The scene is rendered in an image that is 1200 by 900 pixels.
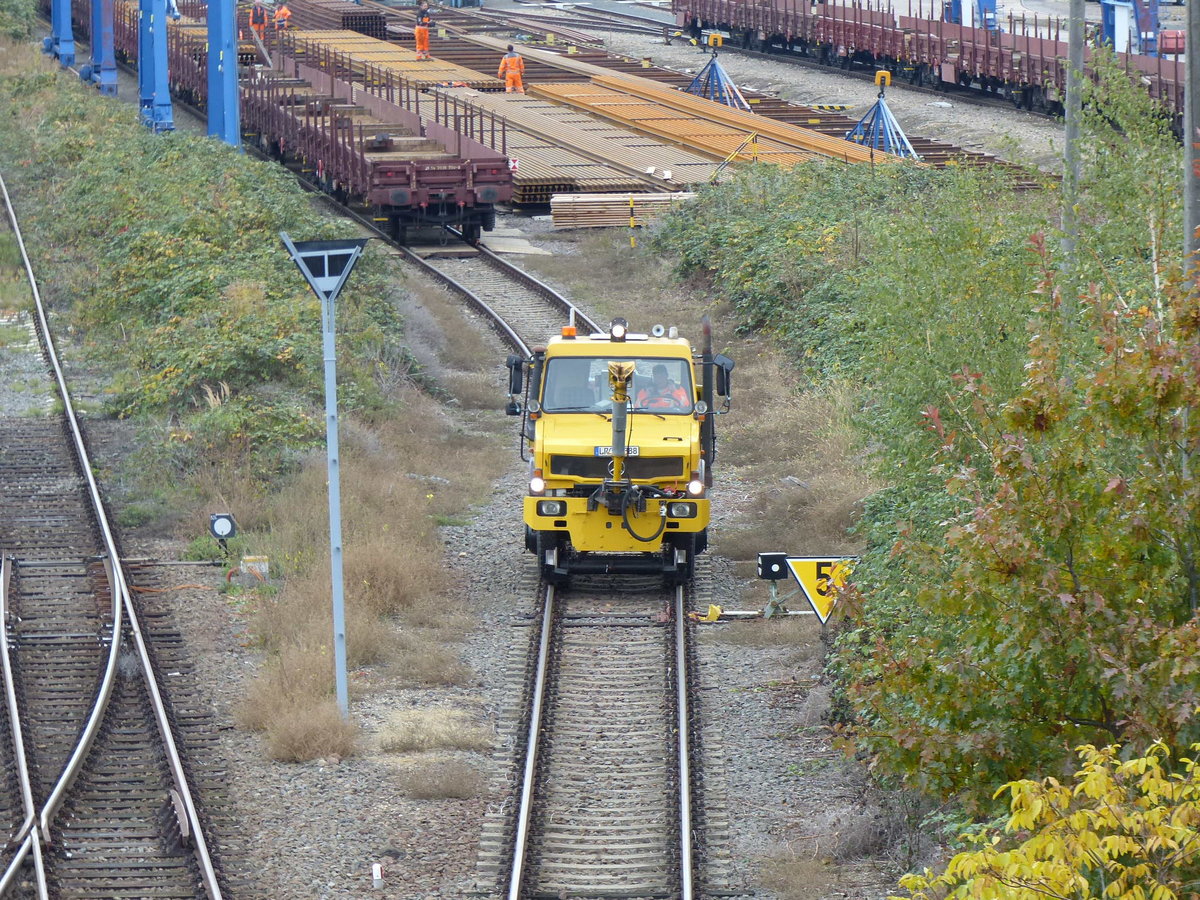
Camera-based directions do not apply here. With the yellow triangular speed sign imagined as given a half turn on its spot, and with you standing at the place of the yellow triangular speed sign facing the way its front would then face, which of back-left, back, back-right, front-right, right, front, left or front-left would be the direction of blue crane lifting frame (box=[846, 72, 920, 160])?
front

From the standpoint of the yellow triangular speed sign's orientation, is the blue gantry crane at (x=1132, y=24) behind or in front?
behind

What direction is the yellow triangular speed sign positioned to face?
toward the camera

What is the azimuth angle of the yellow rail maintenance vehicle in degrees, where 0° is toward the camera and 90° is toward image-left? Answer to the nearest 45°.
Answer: approximately 0°

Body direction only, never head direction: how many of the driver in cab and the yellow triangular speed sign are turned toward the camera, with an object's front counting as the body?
2

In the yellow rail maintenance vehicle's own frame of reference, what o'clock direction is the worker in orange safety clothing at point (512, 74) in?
The worker in orange safety clothing is roughly at 6 o'clock from the yellow rail maintenance vehicle.

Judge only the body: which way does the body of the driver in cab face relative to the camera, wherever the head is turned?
toward the camera

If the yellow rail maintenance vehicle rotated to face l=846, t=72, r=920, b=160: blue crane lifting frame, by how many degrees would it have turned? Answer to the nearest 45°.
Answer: approximately 180°

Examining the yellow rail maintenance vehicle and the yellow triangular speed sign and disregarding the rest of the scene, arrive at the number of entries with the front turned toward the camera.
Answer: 2

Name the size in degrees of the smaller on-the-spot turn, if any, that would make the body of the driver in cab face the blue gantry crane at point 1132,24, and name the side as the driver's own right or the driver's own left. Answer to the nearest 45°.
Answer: approximately 180°

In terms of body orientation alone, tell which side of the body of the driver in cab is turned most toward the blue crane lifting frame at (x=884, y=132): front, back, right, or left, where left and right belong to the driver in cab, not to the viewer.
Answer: back

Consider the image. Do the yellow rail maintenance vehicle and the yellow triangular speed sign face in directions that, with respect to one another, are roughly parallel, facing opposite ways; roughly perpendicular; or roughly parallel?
roughly parallel

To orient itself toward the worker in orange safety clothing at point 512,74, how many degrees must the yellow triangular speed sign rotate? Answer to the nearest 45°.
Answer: approximately 180°
